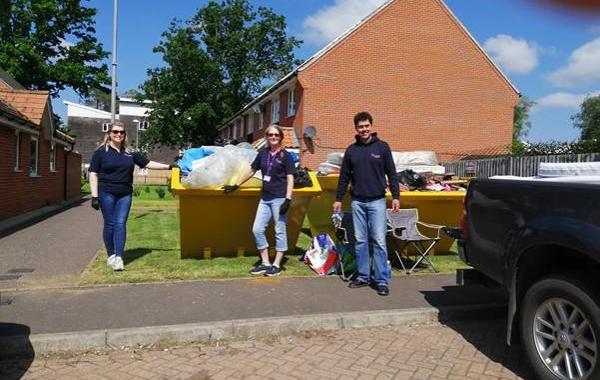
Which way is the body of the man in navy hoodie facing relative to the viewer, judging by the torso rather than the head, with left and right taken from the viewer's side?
facing the viewer

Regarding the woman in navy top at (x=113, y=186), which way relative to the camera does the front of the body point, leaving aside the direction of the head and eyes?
toward the camera

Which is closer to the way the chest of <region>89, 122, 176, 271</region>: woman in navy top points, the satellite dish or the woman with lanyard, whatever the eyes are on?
the woman with lanyard

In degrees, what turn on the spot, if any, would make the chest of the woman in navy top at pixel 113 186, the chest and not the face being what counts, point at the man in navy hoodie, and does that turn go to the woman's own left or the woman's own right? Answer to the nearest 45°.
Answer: approximately 45° to the woman's own left

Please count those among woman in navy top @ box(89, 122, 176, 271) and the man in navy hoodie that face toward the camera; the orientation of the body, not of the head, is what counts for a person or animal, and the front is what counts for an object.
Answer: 2

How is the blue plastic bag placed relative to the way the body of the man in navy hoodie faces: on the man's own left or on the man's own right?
on the man's own right

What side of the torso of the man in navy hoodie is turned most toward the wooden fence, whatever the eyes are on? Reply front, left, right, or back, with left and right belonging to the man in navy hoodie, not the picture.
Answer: back

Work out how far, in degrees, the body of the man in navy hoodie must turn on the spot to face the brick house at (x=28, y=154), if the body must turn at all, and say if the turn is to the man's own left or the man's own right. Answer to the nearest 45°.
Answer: approximately 135° to the man's own right

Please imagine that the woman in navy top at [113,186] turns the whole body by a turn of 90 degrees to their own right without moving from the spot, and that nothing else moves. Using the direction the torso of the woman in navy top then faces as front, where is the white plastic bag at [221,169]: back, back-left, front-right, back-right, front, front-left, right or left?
back

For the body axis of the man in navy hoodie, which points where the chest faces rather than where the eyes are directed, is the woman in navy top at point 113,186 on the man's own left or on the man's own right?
on the man's own right

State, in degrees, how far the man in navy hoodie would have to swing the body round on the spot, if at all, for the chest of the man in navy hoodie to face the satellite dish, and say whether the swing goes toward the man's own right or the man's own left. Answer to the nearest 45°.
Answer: approximately 180°
